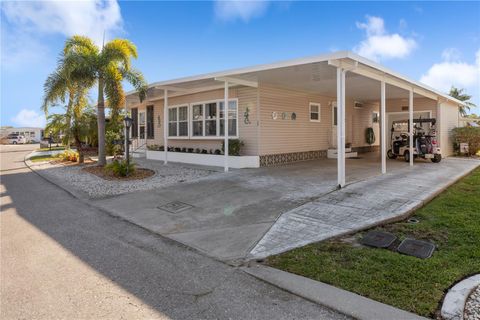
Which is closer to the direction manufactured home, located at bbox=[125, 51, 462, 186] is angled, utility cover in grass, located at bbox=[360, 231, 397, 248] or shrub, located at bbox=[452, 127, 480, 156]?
the utility cover in grass

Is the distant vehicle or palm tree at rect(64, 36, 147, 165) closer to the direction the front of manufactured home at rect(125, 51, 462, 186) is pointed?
the palm tree

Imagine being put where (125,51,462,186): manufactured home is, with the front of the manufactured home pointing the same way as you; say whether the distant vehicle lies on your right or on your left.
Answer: on your right

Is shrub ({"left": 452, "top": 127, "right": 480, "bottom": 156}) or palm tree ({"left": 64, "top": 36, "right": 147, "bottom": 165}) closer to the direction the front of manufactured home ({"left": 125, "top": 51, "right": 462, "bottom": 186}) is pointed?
the palm tree

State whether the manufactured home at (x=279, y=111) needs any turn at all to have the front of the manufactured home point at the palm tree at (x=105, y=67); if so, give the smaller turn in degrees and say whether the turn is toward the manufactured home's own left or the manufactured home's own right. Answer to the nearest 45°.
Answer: approximately 45° to the manufactured home's own right

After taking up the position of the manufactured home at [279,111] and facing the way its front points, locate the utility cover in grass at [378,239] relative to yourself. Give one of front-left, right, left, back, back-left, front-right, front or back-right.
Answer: front-left

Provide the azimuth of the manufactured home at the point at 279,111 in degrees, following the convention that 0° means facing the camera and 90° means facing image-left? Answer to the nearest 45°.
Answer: approximately 45°

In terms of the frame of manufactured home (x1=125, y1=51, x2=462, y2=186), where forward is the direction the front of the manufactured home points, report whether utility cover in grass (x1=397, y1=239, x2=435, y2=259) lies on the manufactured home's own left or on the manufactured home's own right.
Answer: on the manufactured home's own left

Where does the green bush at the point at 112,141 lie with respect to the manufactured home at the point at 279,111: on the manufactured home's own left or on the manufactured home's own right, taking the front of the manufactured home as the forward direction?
on the manufactured home's own right
